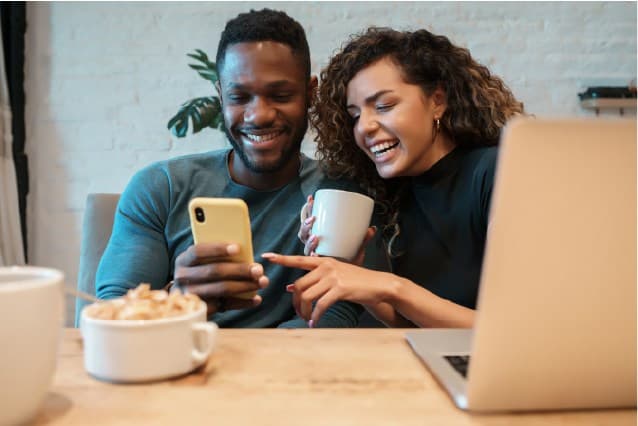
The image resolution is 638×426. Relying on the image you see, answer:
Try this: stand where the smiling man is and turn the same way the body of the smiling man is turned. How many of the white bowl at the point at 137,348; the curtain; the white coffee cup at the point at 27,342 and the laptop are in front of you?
3

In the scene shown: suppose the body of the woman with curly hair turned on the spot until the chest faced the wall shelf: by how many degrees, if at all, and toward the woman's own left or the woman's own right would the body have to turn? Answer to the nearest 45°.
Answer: approximately 180°

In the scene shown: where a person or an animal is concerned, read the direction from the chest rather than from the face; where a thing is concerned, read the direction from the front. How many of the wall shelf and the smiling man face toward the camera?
2

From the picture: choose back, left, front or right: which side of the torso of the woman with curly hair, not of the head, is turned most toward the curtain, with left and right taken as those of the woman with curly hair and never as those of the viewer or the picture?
right

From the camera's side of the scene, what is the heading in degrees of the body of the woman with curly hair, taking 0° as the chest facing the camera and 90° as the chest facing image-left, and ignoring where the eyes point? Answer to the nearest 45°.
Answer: approximately 45°

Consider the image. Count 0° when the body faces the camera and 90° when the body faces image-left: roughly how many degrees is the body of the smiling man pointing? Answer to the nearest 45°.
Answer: approximately 0°

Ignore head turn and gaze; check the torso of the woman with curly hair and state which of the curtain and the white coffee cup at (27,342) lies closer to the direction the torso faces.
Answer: the white coffee cup
